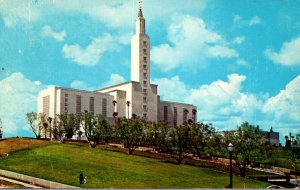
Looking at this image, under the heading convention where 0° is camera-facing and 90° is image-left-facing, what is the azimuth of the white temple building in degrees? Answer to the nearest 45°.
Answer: approximately 315°

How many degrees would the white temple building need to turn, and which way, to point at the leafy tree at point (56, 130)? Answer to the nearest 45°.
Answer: approximately 90° to its right

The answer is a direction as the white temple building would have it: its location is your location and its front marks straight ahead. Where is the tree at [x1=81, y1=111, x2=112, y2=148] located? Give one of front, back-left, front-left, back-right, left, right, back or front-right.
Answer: front-right

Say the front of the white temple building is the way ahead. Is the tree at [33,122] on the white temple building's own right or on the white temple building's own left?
on the white temple building's own right

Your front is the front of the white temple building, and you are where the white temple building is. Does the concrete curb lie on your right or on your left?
on your right

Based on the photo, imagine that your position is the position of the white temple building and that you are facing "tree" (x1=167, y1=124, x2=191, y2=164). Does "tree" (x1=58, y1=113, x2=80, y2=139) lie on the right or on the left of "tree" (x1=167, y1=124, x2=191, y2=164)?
right
